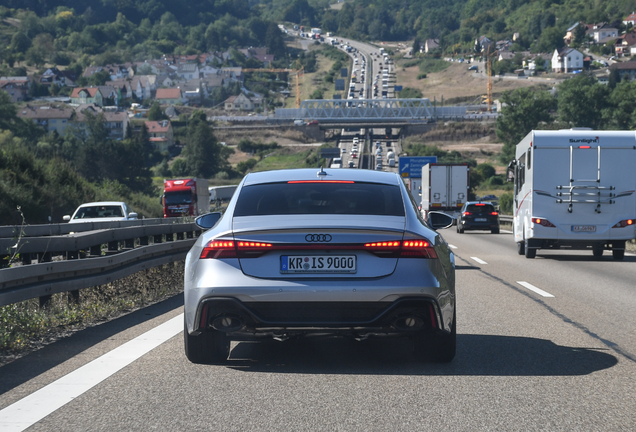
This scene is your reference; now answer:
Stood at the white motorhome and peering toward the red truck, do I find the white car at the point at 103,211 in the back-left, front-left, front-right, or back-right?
front-left

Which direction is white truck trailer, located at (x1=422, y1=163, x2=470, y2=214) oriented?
away from the camera

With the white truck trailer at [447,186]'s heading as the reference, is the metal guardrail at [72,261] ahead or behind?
behind

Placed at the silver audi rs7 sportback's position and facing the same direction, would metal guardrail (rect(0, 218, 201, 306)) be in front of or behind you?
in front

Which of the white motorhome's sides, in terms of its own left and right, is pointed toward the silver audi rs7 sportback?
back

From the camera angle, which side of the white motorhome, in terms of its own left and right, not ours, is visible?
back

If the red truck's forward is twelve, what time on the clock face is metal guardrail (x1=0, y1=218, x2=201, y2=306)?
The metal guardrail is roughly at 12 o'clock from the red truck.

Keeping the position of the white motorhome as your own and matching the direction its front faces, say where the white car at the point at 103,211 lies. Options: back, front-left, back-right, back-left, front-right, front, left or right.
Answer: left

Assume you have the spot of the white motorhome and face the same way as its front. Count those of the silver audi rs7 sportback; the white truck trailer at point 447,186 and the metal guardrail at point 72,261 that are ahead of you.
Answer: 1

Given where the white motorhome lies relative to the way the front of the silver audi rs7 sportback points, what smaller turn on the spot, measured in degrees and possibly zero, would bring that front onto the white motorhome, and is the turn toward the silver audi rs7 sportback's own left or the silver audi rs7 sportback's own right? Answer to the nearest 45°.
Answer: approximately 45° to the silver audi rs7 sportback's own right

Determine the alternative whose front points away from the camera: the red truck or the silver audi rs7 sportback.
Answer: the silver audi rs7 sportback

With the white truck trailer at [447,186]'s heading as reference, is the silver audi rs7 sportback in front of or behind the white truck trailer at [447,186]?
behind

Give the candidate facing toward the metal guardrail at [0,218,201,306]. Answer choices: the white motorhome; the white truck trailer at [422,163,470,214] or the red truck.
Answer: the red truck

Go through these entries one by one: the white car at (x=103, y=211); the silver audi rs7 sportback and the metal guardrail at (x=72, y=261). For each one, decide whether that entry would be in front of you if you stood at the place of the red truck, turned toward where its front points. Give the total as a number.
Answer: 3

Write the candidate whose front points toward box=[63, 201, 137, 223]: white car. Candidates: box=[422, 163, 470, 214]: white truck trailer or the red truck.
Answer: the red truck

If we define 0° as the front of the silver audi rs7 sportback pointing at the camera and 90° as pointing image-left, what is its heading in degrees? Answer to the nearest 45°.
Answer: approximately 180°

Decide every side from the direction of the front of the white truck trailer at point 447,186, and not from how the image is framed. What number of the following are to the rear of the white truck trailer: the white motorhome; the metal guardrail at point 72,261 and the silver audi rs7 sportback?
3

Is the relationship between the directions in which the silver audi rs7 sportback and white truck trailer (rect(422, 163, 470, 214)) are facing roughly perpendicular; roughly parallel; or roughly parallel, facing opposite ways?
roughly parallel

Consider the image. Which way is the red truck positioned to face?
toward the camera

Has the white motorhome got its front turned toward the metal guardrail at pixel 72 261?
no

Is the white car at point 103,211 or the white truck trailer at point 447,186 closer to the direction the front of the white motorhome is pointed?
the white truck trailer

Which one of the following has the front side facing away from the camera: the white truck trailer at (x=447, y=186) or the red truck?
the white truck trailer
